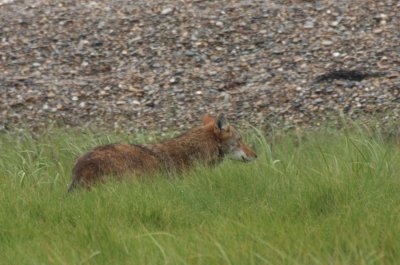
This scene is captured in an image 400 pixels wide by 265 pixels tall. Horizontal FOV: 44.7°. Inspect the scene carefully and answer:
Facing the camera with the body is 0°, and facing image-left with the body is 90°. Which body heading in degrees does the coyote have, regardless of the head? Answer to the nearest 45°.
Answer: approximately 270°
